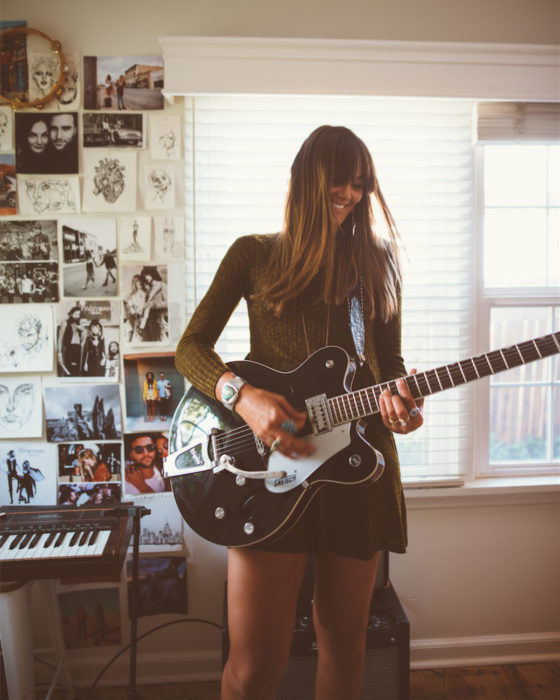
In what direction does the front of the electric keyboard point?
toward the camera

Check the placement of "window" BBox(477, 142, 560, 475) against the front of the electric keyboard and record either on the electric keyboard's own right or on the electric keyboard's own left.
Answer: on the electric keyboard's own left

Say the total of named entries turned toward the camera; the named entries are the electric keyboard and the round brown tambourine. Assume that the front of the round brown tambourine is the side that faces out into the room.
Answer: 2
